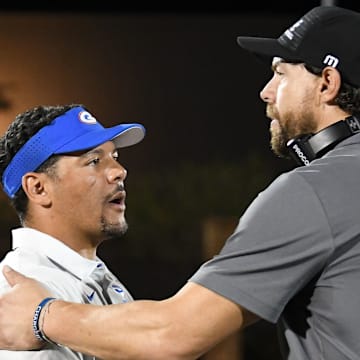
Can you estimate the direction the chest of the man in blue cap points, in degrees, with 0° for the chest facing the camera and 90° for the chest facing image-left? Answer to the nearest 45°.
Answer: approximately 315°

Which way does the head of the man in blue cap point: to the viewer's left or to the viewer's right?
to the viewer's right

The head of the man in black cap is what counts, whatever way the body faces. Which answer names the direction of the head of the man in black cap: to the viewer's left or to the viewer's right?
to the viewer's left
